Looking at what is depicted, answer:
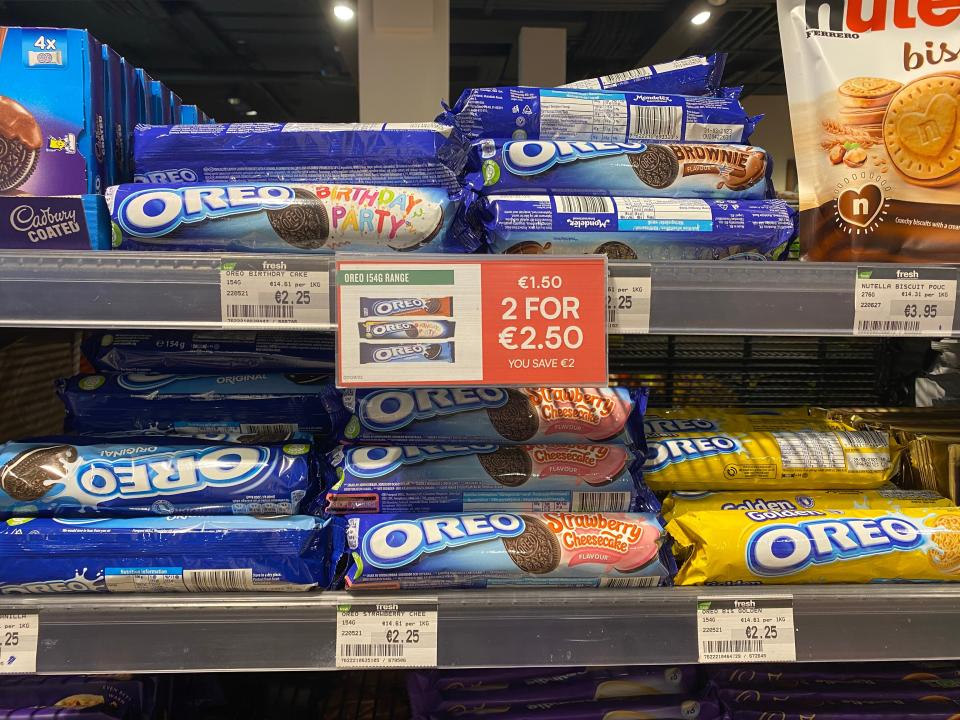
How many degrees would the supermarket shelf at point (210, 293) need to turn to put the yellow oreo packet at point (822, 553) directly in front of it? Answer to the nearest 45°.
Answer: approximately 90° to its left

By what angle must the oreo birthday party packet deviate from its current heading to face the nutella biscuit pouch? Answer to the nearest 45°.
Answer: approximately 90° to its left

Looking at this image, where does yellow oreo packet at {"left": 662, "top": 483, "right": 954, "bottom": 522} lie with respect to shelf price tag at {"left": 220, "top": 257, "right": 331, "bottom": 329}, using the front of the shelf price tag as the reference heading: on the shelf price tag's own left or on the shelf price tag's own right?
on the shelf price tag's own left
